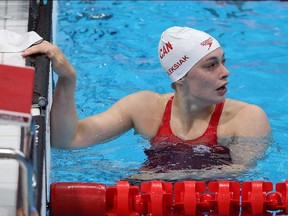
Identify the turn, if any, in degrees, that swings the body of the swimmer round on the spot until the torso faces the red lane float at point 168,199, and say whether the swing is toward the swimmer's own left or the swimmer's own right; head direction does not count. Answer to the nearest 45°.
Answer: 0° — they already face it

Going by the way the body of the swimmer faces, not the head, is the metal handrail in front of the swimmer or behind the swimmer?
in front

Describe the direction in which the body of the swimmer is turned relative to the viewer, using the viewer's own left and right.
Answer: facing the viewer
